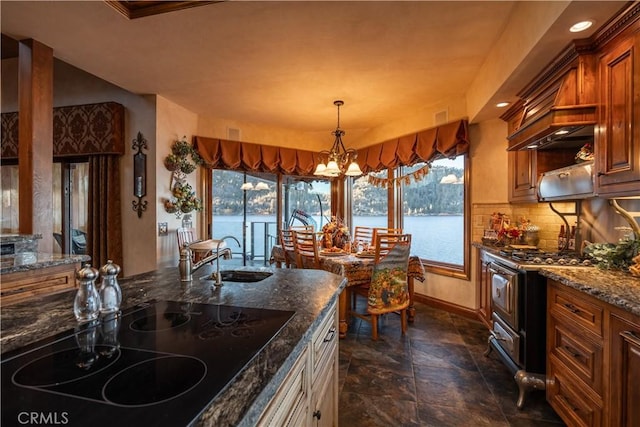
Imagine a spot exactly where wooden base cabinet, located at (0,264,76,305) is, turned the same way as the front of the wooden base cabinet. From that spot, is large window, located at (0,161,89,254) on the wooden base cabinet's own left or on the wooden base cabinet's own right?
on the wooden base cabinet's own left

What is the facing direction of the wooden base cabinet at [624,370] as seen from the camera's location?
facing the viewer and to the left of the viewer

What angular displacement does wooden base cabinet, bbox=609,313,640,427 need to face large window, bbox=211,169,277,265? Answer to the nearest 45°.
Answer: approximately 45° to its right

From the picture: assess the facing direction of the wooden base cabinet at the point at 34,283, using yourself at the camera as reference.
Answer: facing the viewer and to the right of the viewer

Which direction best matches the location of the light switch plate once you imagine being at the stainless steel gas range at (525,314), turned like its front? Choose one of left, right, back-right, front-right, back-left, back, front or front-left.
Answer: front-right

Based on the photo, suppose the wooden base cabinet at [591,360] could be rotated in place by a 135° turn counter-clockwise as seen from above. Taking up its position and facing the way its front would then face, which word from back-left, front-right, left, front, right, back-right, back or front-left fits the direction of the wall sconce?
back

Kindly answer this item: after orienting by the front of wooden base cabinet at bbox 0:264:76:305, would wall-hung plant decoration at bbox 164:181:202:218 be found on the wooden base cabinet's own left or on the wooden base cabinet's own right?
on the wooden base cabinet's own left

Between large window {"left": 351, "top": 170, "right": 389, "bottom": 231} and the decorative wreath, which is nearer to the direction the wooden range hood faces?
the decorative wreath

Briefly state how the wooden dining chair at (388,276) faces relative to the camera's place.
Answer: facing away from the viewer and to the left of the viewer

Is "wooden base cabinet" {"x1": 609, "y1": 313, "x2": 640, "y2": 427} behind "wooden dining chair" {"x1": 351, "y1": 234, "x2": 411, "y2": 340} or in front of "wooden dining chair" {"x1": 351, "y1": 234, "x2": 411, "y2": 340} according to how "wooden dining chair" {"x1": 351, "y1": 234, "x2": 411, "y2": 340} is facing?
behind

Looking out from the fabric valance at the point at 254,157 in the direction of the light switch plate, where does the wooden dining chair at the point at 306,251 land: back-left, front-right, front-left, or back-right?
front-left

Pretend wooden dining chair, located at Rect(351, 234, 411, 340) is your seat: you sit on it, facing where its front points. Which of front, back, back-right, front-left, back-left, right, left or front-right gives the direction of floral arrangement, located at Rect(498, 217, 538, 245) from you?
back-right

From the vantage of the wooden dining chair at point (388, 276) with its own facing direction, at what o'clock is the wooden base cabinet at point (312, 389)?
The wooden base cabinet is roughly at 8 o'clock from the wooden dining chair.

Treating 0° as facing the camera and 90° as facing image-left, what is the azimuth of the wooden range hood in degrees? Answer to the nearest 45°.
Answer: approximately 45°

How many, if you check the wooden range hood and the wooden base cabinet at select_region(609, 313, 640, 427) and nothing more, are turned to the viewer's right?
0

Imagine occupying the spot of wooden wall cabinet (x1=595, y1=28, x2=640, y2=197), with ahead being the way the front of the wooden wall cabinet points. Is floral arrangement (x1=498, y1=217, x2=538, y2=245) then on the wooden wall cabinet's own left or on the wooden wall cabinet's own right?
on the wooden wall cabinet's own right

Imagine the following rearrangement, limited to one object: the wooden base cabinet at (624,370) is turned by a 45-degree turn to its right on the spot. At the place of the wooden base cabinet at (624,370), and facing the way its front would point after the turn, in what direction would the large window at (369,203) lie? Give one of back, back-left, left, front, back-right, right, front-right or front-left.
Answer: front-right

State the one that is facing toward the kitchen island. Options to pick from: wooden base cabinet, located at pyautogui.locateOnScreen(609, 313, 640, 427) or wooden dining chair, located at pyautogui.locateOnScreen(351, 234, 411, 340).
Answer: the wooden base cabinet

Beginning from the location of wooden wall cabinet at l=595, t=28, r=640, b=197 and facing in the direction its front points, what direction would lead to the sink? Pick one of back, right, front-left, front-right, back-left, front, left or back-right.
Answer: front
